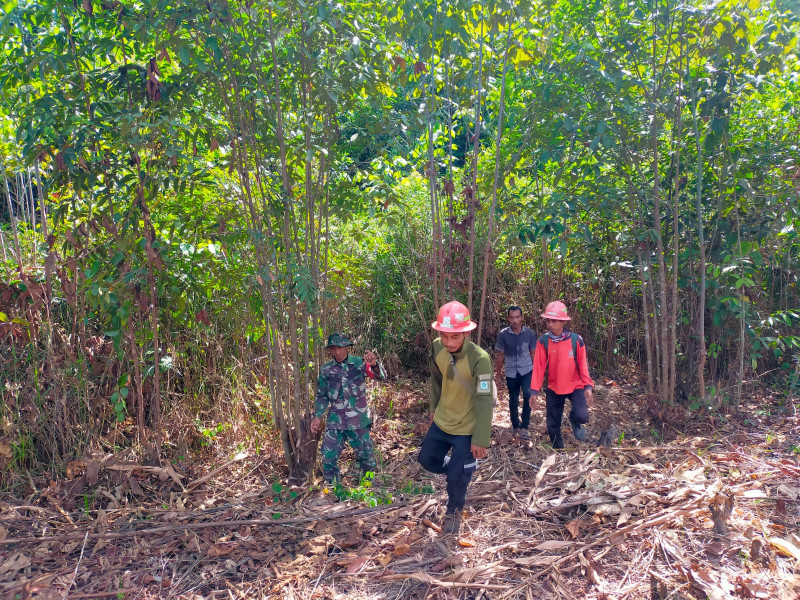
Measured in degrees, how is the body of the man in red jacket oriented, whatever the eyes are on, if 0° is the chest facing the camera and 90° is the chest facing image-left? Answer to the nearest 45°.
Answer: approximately 0°

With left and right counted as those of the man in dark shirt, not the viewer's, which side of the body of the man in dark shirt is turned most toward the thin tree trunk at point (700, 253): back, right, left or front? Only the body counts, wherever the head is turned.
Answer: left

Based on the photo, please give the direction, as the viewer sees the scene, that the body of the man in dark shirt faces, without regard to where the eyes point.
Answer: toward the camera

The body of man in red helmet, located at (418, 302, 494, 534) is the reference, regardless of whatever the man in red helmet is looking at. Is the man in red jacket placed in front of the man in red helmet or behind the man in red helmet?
behind

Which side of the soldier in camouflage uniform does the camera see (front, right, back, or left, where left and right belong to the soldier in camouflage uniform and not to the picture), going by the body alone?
front

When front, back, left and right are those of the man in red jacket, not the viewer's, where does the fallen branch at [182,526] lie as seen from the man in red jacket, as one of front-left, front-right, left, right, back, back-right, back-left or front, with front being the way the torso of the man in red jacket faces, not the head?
front-right

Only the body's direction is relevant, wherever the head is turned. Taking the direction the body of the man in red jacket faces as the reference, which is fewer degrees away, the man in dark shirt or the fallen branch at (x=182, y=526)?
the fallen branch

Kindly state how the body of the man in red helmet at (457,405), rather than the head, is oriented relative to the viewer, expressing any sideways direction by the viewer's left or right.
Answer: facing the viewer and to the left of the viewer

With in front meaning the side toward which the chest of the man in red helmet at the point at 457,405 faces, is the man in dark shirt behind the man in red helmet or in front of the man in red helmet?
behind

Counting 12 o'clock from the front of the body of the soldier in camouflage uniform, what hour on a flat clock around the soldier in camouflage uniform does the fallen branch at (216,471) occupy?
The fallen branch is roughly at 3 o'clock from the soldier in camouflage uniform.

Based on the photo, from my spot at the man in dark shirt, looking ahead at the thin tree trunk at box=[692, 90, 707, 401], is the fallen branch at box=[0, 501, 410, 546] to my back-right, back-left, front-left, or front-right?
back-right

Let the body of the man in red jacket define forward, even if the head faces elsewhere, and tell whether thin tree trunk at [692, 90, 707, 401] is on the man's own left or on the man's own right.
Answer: on the man's own left

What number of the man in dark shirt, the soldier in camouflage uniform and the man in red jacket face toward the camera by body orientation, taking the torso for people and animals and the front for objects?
3

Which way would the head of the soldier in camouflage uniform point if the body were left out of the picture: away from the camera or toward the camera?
toward the camera

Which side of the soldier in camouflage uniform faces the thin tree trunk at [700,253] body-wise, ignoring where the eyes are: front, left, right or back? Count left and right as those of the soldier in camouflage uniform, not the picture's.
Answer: left
